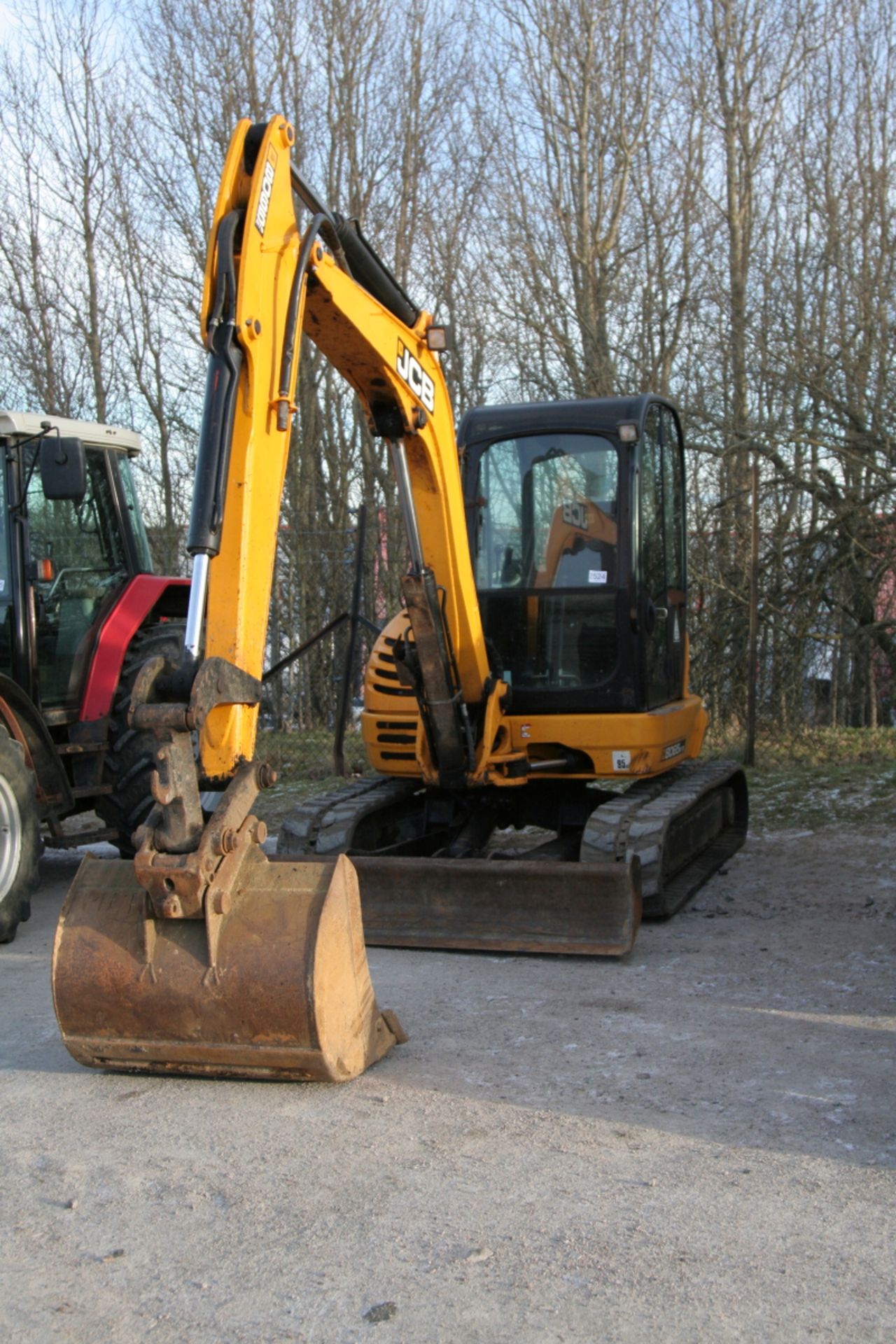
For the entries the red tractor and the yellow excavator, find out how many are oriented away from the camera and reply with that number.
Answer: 0

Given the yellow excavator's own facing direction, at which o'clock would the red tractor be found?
The red tractor is roughly at 3 o'clock from the yellow excavator.

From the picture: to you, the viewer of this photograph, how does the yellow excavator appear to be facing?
facing the viewer and to the left of the viewer
